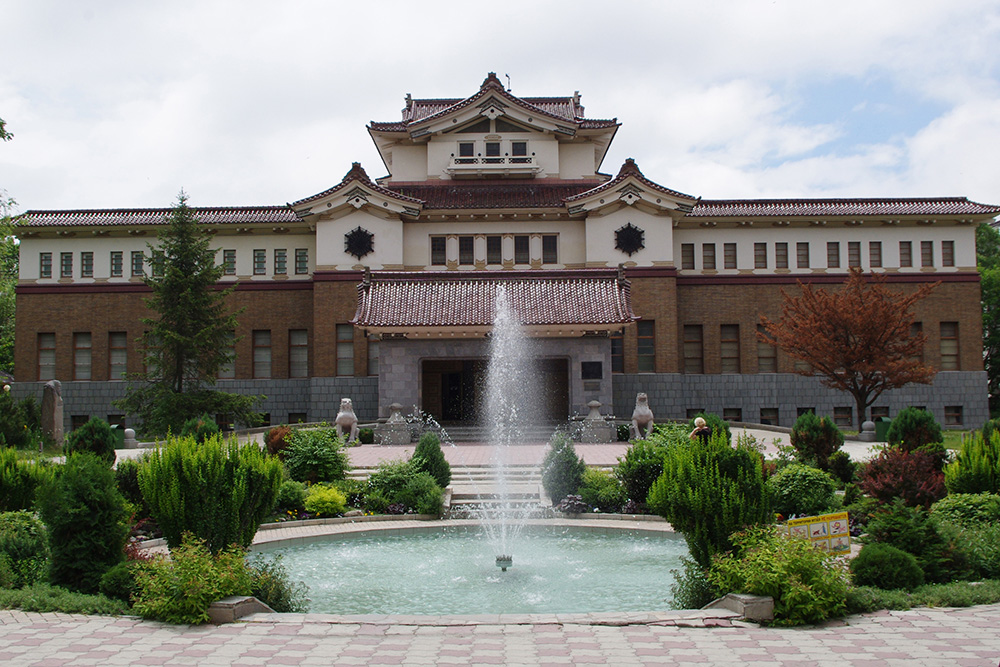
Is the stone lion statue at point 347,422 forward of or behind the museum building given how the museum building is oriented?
forward

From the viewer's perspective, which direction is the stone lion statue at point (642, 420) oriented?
toward the camera

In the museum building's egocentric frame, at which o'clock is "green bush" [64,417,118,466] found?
The green bush is roughly at 1 o'clock from the museum building.

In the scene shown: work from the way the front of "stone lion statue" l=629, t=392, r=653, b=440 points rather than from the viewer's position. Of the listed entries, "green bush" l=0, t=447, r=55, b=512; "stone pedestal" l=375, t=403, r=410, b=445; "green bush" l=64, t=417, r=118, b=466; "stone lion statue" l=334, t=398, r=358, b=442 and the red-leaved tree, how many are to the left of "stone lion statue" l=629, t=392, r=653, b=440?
1

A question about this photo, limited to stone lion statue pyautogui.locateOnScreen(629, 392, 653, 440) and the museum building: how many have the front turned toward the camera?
2

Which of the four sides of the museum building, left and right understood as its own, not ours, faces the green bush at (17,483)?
front

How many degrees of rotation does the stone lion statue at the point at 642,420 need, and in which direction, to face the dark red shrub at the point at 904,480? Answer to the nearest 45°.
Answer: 0° — it already faces it

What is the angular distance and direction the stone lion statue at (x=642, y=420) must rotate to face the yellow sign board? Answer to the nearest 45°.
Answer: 0° — it already faces it

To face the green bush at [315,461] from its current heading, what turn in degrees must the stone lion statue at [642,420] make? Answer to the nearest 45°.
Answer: approximately 45° to its right

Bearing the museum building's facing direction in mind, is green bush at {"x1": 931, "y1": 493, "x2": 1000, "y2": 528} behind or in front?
in front

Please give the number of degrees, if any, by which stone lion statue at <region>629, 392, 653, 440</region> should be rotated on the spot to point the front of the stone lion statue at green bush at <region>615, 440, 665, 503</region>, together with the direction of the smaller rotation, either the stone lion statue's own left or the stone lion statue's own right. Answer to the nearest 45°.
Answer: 0° — it already faces it

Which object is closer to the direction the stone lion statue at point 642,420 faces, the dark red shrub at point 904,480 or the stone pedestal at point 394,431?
the dark red shrub

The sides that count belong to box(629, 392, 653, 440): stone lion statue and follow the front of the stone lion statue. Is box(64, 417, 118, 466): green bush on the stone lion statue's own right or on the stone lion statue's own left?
on the stone lion statue's own right
